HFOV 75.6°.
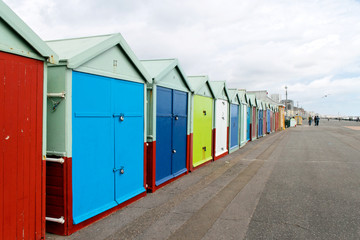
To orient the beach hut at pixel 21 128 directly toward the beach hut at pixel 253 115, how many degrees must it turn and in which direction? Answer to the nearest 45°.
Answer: approximately 90° to its left

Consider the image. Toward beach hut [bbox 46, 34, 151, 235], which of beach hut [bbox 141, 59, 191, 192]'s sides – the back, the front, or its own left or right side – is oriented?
right

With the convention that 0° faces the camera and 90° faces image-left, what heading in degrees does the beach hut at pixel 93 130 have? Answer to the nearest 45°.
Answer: approximately 315°

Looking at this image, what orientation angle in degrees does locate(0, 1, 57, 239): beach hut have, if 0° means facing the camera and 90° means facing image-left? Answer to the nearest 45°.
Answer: approximately 315°

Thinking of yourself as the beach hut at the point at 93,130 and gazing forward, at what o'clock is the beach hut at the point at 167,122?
the beach hut at the point at 167,122 is roughly at 9 o'clock from the beach hut at the point at 93,130.

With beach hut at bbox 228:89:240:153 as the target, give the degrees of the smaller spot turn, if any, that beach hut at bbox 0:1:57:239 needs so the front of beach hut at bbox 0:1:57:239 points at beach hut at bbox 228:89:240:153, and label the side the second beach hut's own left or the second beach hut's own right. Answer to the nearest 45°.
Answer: approximately 90° to the second beach hut's own left

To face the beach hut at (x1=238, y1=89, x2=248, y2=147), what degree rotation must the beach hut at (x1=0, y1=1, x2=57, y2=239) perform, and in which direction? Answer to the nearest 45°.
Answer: approximately 90° to its left

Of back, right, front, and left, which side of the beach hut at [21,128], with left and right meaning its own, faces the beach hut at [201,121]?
left

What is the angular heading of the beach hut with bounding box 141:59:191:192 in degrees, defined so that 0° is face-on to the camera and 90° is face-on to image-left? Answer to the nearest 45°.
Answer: approximately 315°

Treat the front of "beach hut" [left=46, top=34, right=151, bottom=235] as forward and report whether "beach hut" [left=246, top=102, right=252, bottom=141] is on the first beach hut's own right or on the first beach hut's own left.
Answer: on the first beach hut's own left

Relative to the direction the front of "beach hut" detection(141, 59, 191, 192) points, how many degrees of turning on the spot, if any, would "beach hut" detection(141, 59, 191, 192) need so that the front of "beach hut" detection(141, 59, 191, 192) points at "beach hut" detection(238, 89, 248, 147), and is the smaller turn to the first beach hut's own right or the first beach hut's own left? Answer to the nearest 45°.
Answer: approximately 90° to the first beach hut's own left

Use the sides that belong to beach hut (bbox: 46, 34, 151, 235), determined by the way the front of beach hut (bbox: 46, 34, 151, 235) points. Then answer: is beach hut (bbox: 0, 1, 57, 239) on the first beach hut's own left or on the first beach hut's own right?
on the first beach hut's own right
